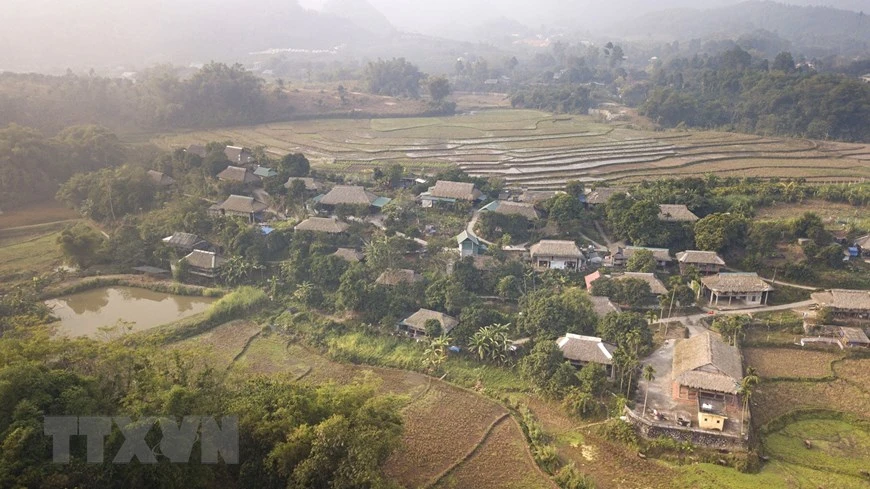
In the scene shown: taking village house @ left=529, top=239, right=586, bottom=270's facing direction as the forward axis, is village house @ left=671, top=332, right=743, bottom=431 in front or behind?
in front

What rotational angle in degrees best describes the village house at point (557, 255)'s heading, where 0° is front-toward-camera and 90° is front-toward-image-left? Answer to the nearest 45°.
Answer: approximately 0°

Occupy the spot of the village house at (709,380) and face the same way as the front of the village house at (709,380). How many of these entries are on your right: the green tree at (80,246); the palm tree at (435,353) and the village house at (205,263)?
3

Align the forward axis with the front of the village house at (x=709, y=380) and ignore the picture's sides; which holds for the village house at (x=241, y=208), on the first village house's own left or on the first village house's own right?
on the first village house's own right

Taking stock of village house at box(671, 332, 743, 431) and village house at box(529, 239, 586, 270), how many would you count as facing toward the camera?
2

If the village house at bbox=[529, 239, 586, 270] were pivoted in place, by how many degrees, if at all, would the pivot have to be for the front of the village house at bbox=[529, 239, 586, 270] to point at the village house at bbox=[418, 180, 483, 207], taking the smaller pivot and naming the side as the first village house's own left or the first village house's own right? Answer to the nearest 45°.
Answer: approximately 135° to the first village house's own right

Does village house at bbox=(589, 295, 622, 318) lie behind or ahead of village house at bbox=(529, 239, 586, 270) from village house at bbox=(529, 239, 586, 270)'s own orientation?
ahead

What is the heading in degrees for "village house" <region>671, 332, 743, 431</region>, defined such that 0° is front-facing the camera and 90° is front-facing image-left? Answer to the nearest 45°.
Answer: approximately 0°

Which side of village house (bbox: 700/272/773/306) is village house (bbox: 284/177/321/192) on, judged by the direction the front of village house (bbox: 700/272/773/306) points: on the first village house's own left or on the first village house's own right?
on the first village house's own right

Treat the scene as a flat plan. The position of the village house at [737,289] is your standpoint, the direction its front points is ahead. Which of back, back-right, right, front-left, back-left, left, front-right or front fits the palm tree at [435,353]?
front-right

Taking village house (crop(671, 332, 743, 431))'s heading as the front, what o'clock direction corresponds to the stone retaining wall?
The stone retaining wall is roughly at 12 o'clock from the village house.

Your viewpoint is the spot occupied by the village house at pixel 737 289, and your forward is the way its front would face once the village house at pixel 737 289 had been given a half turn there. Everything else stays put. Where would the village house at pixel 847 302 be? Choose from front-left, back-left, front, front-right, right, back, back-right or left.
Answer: right
